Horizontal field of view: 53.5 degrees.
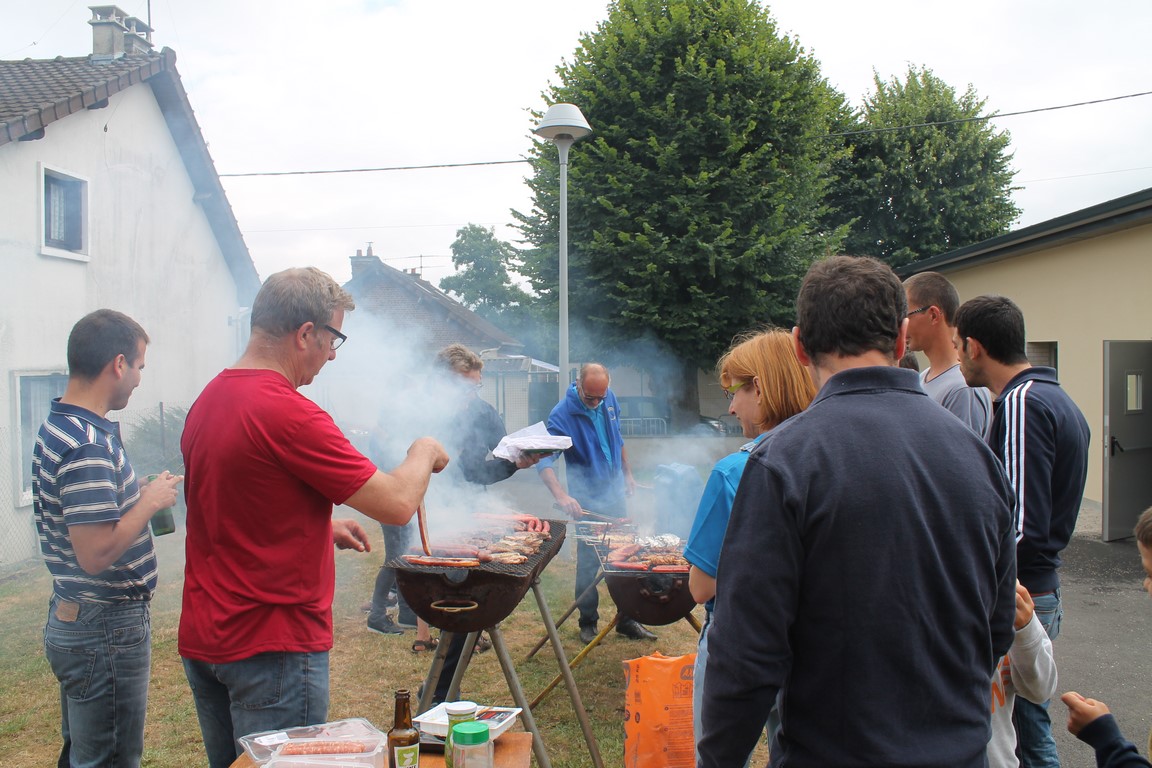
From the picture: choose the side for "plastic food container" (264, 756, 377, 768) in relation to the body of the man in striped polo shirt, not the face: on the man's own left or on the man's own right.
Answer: on the man's own right

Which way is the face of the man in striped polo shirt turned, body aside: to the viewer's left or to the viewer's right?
to the viewer's right

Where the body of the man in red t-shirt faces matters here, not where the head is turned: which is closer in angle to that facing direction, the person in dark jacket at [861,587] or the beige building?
the beige building

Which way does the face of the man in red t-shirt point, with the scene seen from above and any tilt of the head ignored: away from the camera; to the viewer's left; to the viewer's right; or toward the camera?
to the viewer's right

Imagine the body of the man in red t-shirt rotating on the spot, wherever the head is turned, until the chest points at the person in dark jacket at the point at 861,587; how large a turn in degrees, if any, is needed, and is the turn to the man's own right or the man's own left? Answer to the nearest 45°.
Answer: approximately 90° to the man's own right

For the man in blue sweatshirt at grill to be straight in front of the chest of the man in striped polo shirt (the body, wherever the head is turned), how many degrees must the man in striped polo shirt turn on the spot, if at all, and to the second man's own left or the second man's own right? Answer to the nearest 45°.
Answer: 0° — they already face them

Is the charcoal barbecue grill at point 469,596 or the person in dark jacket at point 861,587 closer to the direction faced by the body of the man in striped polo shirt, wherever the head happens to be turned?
the charcoal barbecue grill

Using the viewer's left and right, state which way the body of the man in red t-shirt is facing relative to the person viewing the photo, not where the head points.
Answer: facing away from the viewer and to the right of the viewer

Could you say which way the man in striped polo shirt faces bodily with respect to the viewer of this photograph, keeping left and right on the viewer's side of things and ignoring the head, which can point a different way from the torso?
facing away from the viewer and to the right of the viewer
